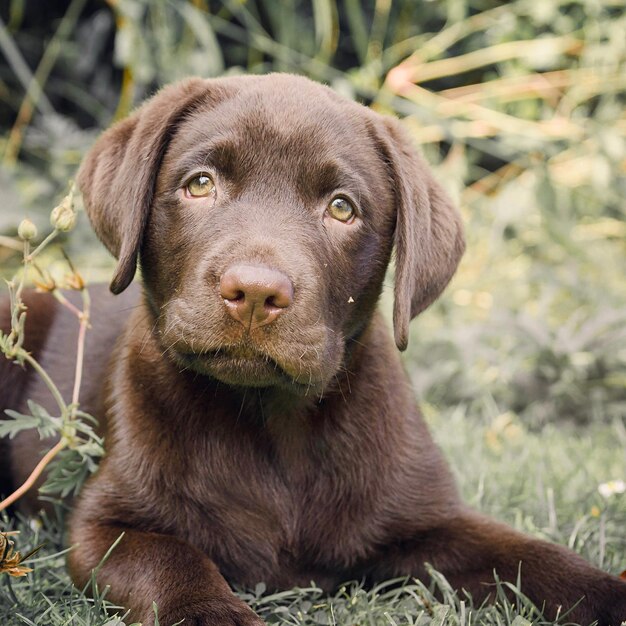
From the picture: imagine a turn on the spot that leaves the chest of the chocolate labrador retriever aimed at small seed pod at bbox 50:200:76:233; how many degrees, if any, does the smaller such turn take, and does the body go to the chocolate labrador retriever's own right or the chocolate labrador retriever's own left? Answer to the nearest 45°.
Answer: approximately 135° to the chocolate labrador retriever's own right

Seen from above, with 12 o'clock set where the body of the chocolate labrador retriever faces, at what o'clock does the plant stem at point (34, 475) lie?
The plant stem is roughly at 3 o'clock from the chocolate labrador retriever.

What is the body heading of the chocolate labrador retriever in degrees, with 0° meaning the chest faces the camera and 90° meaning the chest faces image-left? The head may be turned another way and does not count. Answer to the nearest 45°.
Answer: approximately 315°
